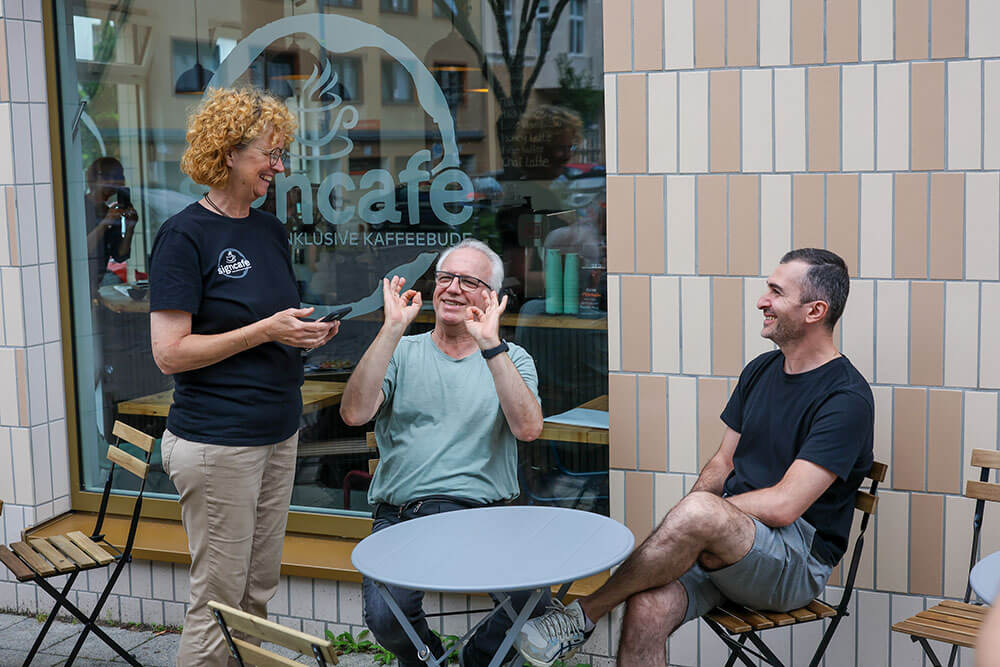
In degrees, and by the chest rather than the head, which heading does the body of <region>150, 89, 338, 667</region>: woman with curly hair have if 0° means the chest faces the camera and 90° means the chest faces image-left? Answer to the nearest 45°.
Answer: approximately 315°

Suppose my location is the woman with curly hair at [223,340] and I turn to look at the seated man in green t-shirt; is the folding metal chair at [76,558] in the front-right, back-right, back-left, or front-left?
back-left

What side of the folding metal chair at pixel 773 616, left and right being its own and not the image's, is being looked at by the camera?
left

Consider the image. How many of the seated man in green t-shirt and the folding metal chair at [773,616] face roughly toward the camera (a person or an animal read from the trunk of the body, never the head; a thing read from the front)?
1

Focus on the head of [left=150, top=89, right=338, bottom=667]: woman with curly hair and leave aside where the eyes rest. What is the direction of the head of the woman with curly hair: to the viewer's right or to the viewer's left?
to the viewer's right

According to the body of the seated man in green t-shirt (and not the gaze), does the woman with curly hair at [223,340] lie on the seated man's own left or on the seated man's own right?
on the seated man's own right

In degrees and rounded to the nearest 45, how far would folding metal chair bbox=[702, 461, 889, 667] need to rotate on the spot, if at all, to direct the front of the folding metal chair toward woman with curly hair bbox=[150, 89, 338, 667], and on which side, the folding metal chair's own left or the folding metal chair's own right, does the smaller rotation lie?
0° — it already faces them

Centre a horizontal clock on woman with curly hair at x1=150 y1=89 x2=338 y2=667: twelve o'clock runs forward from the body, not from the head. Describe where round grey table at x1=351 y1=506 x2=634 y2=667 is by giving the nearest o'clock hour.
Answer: The round grey table is roughly at 12 o'clock from the woman with curly hair.

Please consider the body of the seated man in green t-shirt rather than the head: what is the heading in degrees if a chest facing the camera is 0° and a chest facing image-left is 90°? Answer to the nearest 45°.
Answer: approximately 0°

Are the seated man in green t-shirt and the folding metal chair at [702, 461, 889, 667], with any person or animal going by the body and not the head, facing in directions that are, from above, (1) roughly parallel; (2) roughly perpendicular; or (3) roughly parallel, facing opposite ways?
roughly perpendicular

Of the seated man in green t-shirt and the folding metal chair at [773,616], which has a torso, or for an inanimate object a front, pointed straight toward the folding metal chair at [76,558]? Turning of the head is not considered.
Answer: the folding metal chair at [773,616]

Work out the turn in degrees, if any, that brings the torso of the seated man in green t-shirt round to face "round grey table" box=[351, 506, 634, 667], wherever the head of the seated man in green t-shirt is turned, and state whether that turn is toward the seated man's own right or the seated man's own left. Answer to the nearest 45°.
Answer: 0° — they already face it
